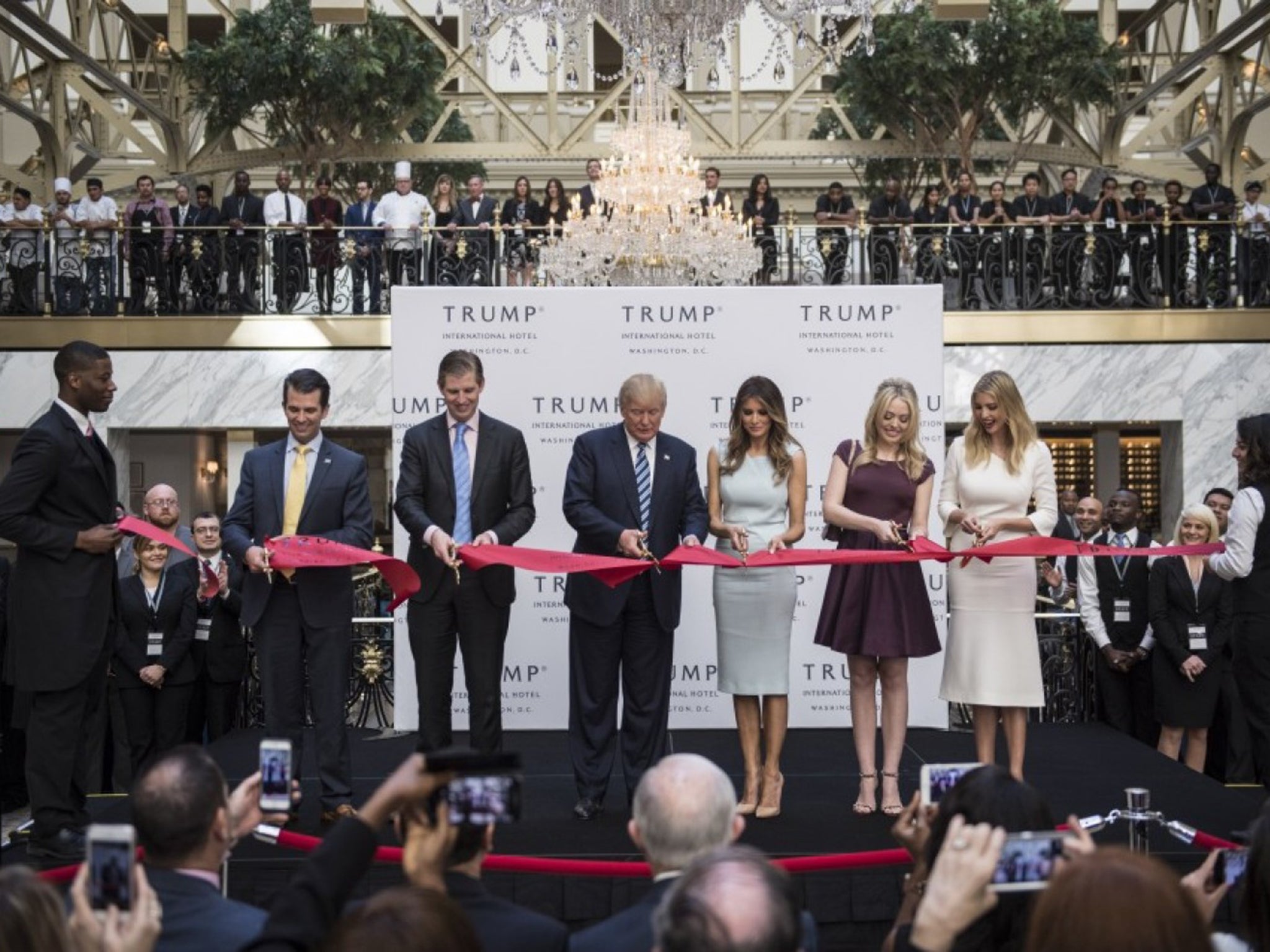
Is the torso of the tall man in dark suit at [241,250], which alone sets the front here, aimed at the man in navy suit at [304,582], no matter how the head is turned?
yes

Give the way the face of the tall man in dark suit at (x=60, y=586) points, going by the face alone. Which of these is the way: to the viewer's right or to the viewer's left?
to the viewer's right

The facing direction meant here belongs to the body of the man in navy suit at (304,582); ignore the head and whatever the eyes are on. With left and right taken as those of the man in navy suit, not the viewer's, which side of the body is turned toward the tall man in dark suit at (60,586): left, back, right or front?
right

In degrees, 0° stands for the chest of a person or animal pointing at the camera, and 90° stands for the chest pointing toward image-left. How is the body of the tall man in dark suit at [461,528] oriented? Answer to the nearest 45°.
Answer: approximately 0°

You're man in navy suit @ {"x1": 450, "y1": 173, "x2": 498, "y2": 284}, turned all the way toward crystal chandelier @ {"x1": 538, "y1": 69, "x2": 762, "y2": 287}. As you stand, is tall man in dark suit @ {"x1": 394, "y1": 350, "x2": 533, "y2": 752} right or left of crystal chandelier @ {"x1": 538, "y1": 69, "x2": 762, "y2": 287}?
right

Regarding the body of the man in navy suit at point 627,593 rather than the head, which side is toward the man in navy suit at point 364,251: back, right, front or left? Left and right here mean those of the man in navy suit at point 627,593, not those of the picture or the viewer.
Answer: back

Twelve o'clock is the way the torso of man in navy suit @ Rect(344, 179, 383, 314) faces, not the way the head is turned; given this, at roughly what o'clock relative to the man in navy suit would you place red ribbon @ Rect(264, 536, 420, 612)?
The red ribbon is roughly at 12 o'clock from the man in navy suit.

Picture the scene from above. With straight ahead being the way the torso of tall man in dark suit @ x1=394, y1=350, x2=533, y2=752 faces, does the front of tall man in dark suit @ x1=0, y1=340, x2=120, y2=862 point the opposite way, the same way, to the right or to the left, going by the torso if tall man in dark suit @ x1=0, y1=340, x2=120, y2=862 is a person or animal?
to the left
